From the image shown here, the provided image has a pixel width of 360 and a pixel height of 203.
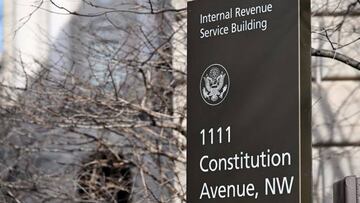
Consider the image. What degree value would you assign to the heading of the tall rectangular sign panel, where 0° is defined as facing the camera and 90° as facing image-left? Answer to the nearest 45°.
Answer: approximately 45°

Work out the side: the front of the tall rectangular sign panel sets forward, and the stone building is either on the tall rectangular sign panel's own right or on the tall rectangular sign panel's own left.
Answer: on the tall rectangular sign panel's own right
